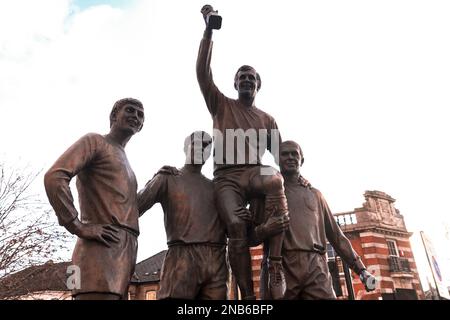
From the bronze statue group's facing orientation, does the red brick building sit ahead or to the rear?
to the rear

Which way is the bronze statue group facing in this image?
toward the camera
